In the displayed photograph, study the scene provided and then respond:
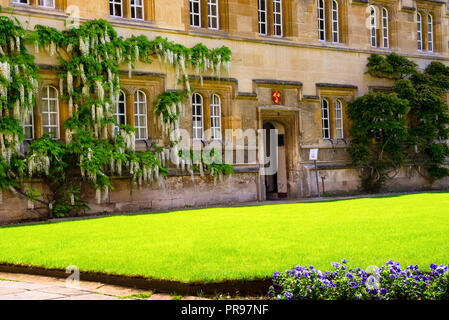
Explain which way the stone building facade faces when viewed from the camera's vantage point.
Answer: facing the viewer and to the right of the viewer
